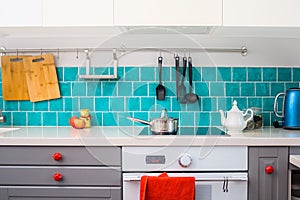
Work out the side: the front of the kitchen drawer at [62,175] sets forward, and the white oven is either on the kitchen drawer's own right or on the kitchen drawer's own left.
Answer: on the kitchen drawer's own left

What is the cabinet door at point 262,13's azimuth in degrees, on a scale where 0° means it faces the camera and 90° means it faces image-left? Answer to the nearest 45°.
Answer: approximately 0°

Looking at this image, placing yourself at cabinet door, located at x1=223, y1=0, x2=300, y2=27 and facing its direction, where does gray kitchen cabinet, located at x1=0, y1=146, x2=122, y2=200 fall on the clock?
The gray kitchen cabinet is roughly at 2 o'clock from the cabinet door.

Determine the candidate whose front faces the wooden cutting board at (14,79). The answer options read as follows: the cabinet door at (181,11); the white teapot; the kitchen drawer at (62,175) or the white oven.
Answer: the white teapot

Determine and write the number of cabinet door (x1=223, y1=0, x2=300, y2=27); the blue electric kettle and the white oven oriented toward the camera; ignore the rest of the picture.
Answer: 2

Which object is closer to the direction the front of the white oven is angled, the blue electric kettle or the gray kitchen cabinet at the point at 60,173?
the gray kitchen cabinet

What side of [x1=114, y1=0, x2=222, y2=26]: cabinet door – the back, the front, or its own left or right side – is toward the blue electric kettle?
left

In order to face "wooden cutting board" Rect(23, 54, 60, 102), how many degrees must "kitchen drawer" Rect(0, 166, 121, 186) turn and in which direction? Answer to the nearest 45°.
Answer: approximately 180°
